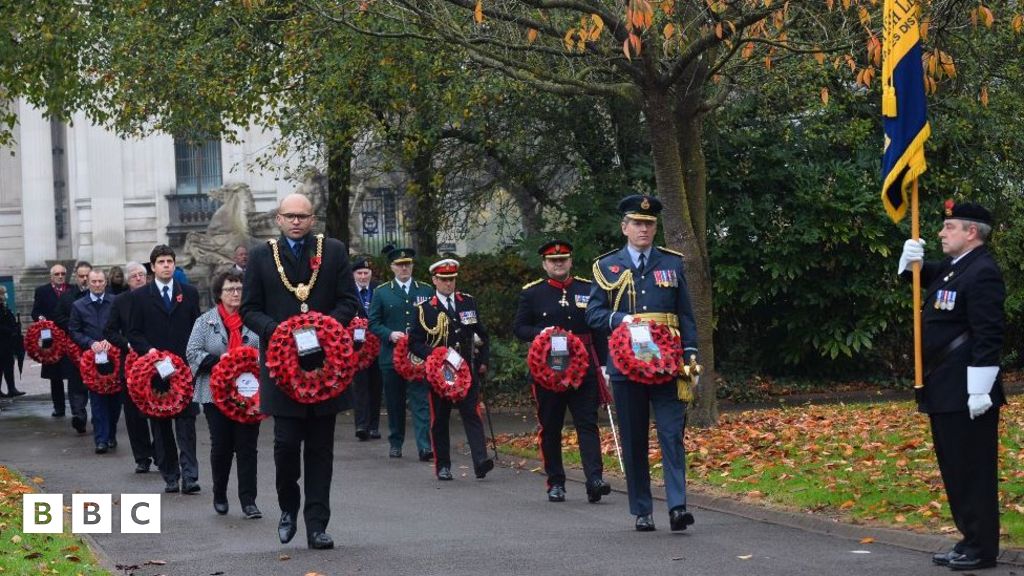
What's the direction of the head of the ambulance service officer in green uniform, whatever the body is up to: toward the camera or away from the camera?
toward the camera

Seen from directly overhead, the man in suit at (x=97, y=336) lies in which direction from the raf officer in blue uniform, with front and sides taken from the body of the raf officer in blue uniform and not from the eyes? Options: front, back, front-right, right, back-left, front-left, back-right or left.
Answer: back-right

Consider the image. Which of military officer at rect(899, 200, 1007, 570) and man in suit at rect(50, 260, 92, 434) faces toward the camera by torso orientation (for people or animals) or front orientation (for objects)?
the man in suit

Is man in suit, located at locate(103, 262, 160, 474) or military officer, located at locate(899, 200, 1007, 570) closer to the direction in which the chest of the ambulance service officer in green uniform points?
the military officer

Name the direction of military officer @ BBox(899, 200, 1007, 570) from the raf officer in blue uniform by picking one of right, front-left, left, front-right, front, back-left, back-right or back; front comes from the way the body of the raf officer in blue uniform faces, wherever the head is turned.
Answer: front-left

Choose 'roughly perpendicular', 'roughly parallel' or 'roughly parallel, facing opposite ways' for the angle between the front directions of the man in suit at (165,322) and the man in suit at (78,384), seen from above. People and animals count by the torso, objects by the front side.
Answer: roughly parallel

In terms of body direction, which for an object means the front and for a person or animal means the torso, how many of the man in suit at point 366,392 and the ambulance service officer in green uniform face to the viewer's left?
0

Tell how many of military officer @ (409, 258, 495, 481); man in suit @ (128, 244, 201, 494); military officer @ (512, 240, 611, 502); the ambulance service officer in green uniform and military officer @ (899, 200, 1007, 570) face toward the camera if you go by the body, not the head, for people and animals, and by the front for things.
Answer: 4

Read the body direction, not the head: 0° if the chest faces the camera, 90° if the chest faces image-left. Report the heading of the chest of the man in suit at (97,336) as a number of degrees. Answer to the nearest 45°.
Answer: approximately 0°

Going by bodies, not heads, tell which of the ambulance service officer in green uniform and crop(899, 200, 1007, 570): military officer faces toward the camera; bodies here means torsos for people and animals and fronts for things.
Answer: the ambulance service officer in green uniform

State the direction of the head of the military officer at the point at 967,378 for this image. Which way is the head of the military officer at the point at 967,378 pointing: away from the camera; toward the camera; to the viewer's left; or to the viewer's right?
to the viewer's left

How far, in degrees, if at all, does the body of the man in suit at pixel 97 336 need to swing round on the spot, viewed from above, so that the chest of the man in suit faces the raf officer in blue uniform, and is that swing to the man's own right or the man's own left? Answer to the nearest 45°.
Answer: approximately 45° to the man's own left

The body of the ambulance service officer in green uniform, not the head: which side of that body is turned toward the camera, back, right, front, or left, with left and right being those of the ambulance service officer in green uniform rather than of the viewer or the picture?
front

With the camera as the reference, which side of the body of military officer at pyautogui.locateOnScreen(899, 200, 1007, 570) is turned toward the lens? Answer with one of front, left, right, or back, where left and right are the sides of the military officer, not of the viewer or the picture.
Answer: left

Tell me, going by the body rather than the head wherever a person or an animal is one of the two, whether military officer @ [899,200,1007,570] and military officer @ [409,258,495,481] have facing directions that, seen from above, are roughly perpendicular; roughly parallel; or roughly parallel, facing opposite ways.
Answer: roughly perpendicular

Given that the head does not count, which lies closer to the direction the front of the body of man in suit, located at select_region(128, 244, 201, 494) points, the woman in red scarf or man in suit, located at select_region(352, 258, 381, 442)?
the woman in red scarf

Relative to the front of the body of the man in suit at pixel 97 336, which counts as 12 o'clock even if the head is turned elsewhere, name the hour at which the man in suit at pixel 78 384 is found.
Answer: the man in suit at pixel 78 384 is roughly at 6 o'clock from the man in suit at pixel 97 336.

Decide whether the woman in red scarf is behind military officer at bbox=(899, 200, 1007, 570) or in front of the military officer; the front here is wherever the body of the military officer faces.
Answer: in front
